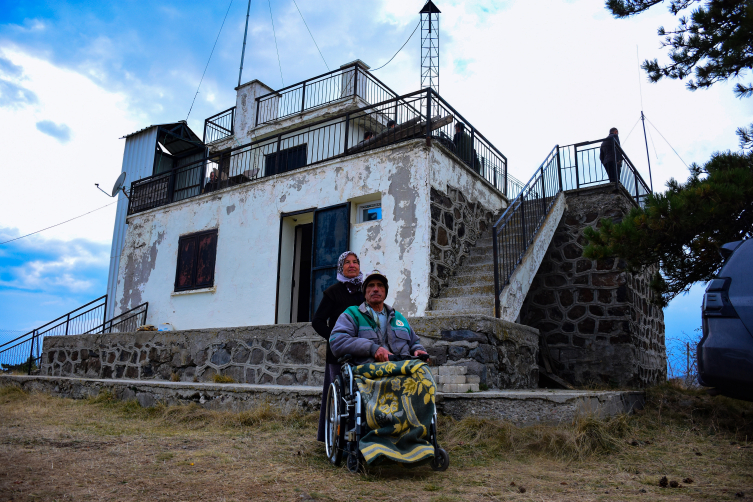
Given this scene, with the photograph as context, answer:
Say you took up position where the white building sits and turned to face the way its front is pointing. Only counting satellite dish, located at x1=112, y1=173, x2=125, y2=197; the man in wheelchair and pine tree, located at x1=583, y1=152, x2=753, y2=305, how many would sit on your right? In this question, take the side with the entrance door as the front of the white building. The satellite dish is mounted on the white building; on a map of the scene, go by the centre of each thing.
1

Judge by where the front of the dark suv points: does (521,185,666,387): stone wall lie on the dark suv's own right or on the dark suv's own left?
on the dark suv's own left

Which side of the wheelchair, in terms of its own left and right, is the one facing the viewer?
front

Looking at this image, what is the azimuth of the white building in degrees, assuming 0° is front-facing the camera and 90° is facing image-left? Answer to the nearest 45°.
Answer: approximately 45°

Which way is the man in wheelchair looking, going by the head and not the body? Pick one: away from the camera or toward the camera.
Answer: toward the camera

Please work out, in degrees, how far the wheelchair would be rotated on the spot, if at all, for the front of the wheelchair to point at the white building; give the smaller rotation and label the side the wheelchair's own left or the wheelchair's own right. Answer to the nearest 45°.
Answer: approximately 180°

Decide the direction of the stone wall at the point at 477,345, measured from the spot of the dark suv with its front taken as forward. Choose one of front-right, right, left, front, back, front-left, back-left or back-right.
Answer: back-left

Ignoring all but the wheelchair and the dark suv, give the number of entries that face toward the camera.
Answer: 1

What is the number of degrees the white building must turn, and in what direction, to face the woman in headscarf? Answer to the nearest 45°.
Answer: approximately 45° to its left

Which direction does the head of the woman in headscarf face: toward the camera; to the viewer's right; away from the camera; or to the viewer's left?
toward the camera

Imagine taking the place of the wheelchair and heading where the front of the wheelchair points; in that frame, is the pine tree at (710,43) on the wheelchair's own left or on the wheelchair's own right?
on the wheelchair's own left

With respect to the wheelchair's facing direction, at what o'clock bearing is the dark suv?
The dark suv is roughly at 9 o'clock from the wheelchair.

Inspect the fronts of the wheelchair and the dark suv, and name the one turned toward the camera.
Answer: the wheelchair
